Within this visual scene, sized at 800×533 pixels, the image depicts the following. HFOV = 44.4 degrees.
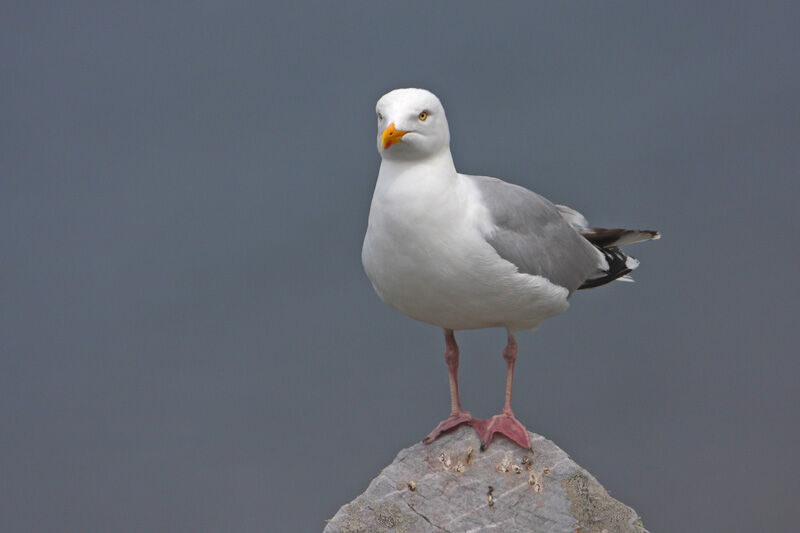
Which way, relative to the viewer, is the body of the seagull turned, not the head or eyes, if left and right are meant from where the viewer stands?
facing the viewer and to the left of the viewer
